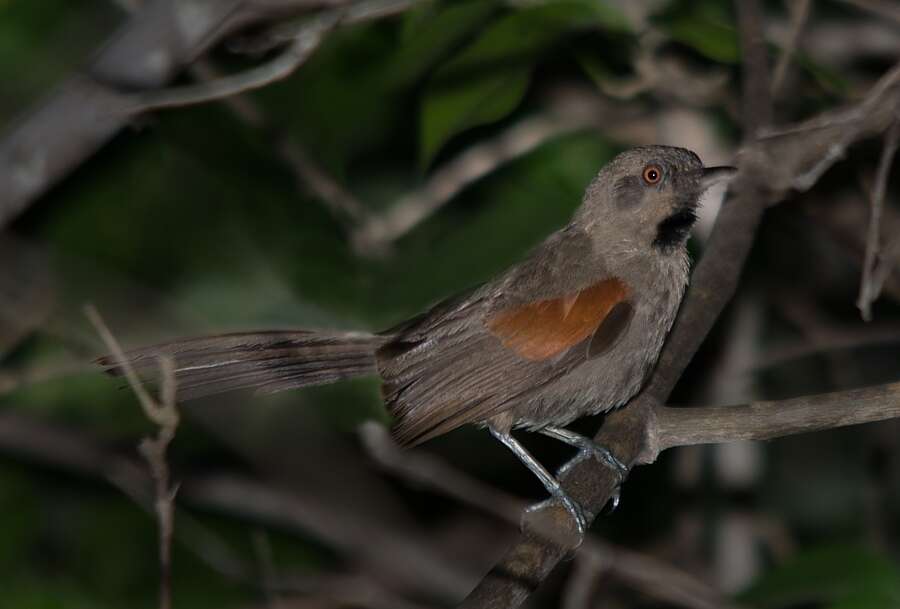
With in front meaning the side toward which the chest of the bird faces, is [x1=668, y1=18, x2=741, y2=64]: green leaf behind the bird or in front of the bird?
in front

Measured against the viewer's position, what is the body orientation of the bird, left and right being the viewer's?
facing to the right of the viewer
